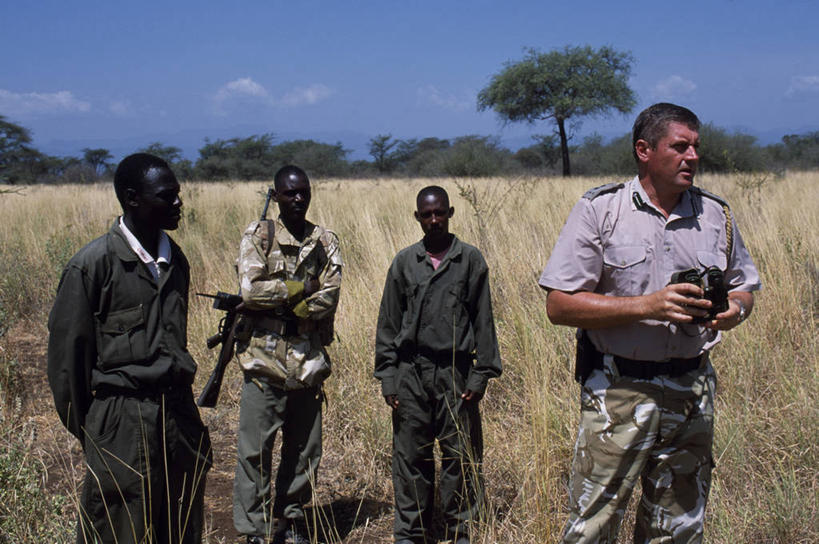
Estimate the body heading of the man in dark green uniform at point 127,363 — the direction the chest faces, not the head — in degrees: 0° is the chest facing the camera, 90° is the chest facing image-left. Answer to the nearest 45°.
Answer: approximately 315°

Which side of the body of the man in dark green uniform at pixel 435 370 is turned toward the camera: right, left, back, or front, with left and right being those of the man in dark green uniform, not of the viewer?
front

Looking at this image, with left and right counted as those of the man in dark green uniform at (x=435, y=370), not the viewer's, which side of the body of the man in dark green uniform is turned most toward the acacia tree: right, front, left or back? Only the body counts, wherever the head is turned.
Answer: back

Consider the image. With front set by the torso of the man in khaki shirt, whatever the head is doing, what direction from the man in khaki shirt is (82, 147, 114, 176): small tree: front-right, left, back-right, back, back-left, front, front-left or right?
back

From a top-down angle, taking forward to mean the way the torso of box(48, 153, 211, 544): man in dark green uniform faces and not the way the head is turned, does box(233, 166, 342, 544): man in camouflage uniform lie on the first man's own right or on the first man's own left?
on the first man's own left

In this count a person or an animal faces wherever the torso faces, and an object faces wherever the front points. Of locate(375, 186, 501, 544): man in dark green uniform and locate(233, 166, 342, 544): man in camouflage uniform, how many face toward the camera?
2

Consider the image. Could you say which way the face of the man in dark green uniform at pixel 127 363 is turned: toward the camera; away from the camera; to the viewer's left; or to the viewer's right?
to the viewer's right

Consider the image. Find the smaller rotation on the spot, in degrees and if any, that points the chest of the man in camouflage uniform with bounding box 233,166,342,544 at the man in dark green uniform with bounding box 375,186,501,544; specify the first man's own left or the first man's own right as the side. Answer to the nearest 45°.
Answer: approximately 45° to the first man's own left

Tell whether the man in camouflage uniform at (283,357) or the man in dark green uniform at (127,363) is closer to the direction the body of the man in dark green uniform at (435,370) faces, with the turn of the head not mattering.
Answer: the man in dark green uniform

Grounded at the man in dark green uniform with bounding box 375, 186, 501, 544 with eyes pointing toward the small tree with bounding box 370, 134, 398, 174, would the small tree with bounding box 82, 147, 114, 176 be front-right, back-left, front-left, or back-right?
front-left

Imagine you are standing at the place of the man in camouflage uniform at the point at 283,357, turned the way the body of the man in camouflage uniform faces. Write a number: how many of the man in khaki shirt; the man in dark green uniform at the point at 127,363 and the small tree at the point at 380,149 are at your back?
1

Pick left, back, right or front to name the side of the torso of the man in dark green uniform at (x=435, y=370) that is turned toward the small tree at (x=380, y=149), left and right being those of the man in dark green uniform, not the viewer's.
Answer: back

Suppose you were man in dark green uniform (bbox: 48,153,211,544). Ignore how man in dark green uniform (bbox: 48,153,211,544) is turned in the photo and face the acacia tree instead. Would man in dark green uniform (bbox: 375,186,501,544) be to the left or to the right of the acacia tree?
right

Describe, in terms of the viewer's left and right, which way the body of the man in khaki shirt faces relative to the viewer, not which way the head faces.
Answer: facing the viewer and to the right of the viewer

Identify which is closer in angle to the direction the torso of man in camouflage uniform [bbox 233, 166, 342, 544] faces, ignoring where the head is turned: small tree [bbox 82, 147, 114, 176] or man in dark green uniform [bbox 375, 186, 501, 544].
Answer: the man in dark green uniform

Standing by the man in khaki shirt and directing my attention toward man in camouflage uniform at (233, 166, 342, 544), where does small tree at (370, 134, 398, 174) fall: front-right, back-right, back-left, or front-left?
front-right
